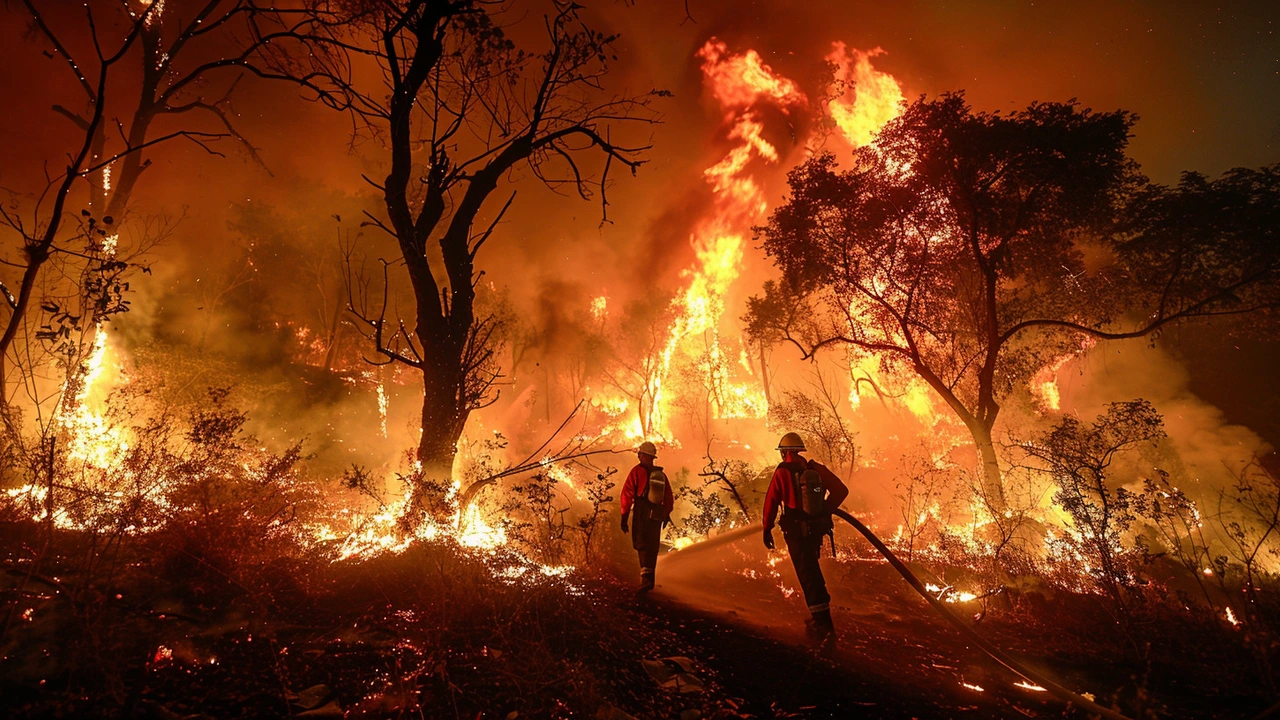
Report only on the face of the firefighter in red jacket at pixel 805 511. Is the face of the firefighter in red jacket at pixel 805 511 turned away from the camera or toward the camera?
away from the camera

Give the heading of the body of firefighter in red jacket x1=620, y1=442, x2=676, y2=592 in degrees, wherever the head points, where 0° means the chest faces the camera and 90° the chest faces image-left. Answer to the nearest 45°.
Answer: approximately 180°

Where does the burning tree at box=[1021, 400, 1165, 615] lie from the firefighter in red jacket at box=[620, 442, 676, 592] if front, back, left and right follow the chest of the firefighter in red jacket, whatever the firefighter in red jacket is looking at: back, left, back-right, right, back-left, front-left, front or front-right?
right

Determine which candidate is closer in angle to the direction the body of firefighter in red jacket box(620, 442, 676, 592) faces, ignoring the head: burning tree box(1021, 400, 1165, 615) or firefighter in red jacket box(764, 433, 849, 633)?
the burning tree

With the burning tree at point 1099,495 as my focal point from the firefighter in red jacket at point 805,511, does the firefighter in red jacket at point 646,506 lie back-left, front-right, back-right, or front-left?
front-left

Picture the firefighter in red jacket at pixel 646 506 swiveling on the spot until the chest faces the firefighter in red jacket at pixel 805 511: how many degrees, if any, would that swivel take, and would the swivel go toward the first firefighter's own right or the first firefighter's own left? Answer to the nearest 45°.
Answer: approximately 135° to the first firefighter's own right
